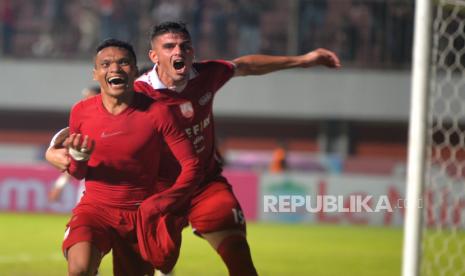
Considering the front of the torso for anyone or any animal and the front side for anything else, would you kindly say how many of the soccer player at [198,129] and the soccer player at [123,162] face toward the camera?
2

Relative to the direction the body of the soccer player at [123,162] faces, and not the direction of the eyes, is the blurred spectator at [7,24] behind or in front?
behind

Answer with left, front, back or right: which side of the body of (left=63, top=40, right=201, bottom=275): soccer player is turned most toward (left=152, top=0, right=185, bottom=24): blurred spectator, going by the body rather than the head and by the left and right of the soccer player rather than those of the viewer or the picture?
back

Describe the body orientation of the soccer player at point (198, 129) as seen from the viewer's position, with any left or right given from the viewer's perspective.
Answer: facing the viewer

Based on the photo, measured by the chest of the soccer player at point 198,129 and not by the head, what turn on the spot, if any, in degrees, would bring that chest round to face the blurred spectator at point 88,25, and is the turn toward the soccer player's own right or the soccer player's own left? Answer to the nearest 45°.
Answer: approximately 180°

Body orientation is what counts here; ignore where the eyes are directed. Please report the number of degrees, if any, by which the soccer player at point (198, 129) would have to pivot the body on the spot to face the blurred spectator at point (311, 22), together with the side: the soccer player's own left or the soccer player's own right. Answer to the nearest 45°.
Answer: approximately 180°

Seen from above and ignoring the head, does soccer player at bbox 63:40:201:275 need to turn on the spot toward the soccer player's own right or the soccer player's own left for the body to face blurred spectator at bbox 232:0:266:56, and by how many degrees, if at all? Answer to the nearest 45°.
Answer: approximately 180°

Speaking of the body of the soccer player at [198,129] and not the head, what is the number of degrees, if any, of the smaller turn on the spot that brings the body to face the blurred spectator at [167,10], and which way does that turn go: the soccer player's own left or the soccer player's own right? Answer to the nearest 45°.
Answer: approximately 180°
